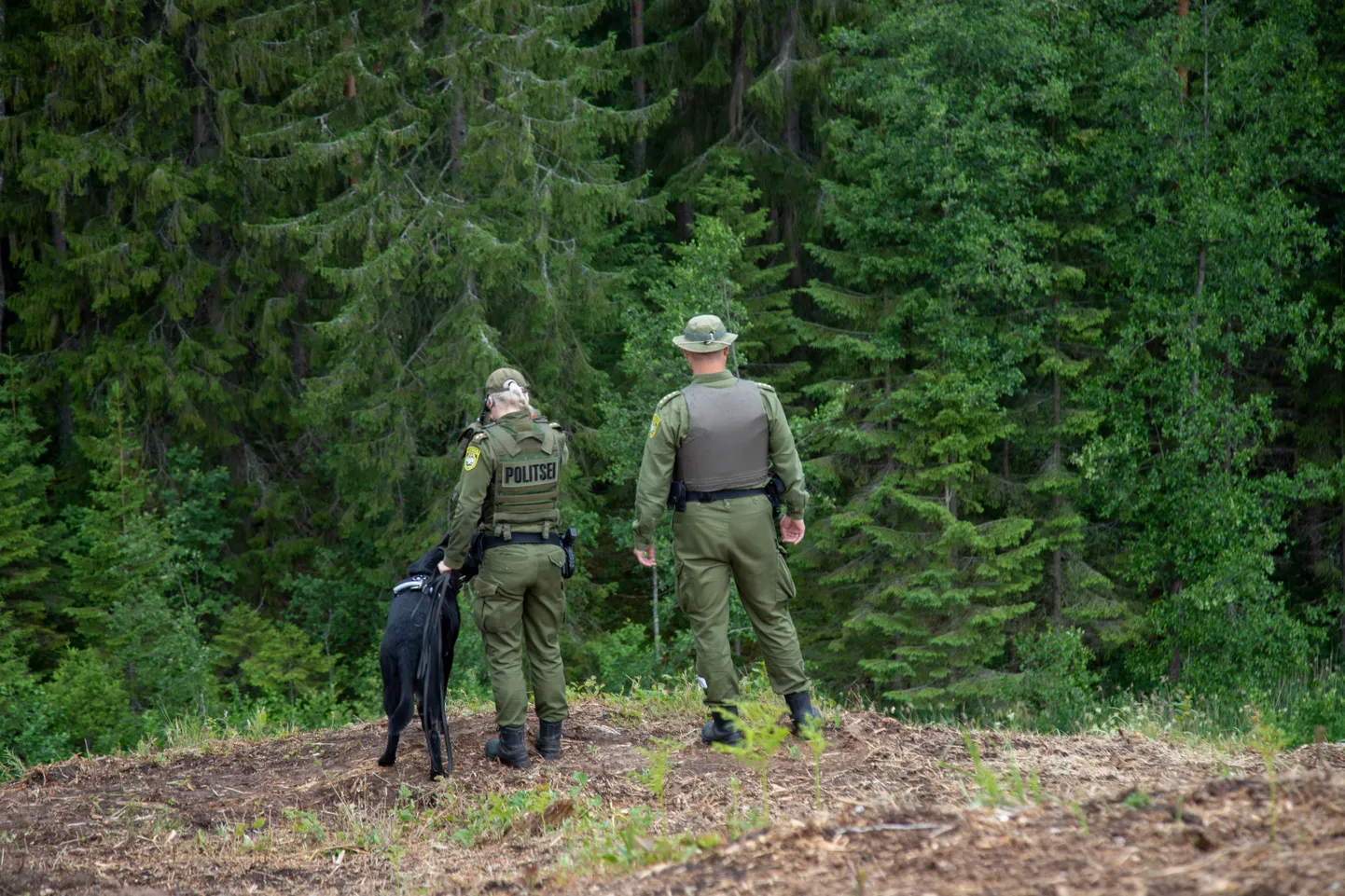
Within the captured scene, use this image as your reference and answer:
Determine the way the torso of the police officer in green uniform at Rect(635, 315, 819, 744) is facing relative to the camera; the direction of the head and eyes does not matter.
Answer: away from the camera

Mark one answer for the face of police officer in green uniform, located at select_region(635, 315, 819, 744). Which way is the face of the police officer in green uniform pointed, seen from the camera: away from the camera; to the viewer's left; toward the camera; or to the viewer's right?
away from the camera

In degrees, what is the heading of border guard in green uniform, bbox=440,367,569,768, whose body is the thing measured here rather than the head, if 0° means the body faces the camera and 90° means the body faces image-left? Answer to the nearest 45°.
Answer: approximately 135°

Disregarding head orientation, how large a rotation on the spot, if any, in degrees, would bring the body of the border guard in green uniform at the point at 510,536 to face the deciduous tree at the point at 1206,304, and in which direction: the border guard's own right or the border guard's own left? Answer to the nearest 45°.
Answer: approximately 90° to the border guard's own right

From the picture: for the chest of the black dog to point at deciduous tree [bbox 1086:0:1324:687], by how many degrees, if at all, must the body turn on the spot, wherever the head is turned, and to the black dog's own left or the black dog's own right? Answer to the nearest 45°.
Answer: approximately 45° to the black dog's own right

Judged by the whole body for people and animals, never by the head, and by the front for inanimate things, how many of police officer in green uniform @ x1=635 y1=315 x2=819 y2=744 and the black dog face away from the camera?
2

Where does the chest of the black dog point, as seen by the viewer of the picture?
away from the camera
